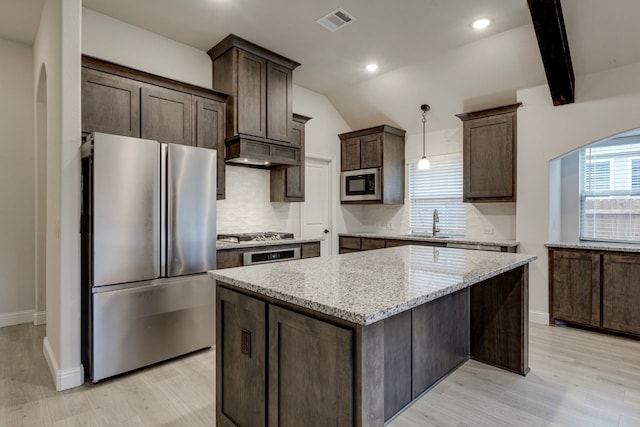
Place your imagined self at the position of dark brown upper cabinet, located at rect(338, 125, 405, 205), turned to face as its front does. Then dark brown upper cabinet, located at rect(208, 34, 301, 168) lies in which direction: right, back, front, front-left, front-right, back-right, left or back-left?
front

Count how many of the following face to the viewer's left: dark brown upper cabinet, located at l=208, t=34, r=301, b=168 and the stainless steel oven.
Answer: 0

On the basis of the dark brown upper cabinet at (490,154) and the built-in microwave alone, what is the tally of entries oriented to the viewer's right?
0

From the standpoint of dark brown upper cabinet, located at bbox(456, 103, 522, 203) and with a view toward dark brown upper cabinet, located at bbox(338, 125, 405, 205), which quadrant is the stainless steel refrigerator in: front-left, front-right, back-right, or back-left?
front-left

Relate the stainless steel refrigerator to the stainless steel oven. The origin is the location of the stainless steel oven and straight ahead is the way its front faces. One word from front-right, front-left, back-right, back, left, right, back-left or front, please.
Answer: right

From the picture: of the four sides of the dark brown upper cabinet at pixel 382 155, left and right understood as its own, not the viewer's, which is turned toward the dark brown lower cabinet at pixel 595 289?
left

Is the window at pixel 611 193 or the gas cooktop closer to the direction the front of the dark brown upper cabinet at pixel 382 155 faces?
the gas cooktop

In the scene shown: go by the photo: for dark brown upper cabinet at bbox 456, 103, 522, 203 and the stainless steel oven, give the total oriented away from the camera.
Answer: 0

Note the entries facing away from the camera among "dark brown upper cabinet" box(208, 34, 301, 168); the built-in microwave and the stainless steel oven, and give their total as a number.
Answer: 0

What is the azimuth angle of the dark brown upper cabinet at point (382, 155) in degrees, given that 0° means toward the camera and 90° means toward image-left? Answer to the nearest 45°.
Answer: approximately 45°

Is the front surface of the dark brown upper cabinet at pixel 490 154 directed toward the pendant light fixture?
no

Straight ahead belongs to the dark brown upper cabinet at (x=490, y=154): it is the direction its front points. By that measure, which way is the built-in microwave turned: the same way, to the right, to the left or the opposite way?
the same way

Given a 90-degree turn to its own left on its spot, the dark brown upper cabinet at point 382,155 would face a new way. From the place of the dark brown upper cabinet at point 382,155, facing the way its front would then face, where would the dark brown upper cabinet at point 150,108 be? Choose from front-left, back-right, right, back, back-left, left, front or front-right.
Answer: right

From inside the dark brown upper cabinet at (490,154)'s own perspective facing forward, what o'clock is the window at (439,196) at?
The window is roughly at 3 o'clock from the dark brown upper cabinet.

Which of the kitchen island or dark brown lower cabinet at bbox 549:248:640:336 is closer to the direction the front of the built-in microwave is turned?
the kitchen island

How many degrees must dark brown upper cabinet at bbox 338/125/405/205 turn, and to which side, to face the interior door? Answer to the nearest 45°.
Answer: approximately 45° to its right

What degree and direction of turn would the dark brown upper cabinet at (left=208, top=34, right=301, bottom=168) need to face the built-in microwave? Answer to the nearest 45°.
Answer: approximately 90° to its left
